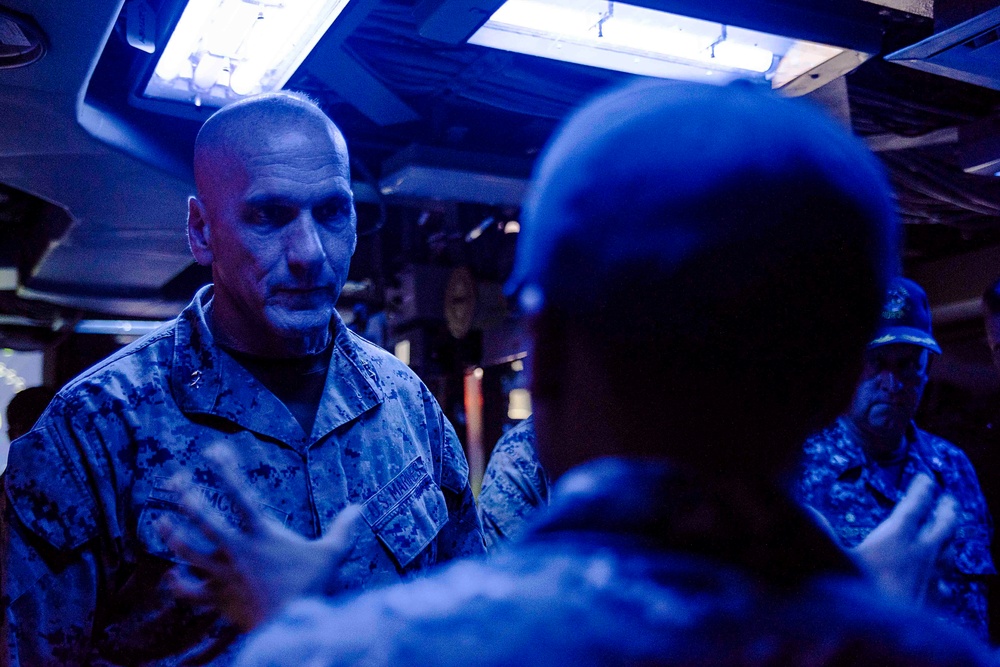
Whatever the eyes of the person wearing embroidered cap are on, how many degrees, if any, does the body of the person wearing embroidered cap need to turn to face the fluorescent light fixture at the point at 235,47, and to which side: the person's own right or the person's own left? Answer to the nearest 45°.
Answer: approximately 45° to the person's own right

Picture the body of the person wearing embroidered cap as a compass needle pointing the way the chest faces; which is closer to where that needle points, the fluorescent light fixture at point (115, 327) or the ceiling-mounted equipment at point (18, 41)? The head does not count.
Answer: the ceiling-mounted equipment

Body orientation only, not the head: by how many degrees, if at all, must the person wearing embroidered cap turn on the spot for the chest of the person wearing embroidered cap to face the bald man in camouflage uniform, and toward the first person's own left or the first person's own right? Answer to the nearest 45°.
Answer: approximately 45° to the first person's own right

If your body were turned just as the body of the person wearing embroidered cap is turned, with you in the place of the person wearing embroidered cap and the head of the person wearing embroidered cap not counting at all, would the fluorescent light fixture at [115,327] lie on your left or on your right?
on your right

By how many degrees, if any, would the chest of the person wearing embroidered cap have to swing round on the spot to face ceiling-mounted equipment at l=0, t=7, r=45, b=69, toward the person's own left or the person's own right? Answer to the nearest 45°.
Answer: approximately 45° to the person's own right
